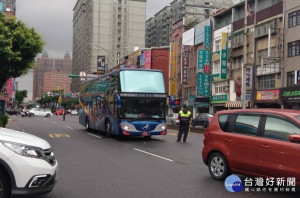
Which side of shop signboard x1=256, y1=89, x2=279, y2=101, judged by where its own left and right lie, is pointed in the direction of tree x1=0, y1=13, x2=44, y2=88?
front

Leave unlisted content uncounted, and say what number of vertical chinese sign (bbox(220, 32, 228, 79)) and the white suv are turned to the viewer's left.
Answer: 0

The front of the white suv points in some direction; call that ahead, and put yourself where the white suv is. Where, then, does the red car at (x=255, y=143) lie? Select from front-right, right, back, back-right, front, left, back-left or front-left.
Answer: front-left

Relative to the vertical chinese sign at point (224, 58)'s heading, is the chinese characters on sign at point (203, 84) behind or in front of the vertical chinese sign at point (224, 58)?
behind

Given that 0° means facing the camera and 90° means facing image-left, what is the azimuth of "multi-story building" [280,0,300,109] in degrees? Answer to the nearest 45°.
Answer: approximately 45°

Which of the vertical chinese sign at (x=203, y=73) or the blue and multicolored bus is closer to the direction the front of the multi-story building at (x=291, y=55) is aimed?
the blue and multicolored bus

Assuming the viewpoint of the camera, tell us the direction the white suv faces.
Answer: facing the viewer and to the right of the viewer

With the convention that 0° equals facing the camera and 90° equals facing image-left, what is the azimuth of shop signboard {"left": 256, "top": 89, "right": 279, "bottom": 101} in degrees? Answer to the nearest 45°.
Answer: approximately 45°

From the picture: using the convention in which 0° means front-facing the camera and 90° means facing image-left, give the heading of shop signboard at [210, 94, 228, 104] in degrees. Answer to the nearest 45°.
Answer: approximately 45°

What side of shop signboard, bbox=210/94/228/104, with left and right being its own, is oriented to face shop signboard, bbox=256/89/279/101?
left
